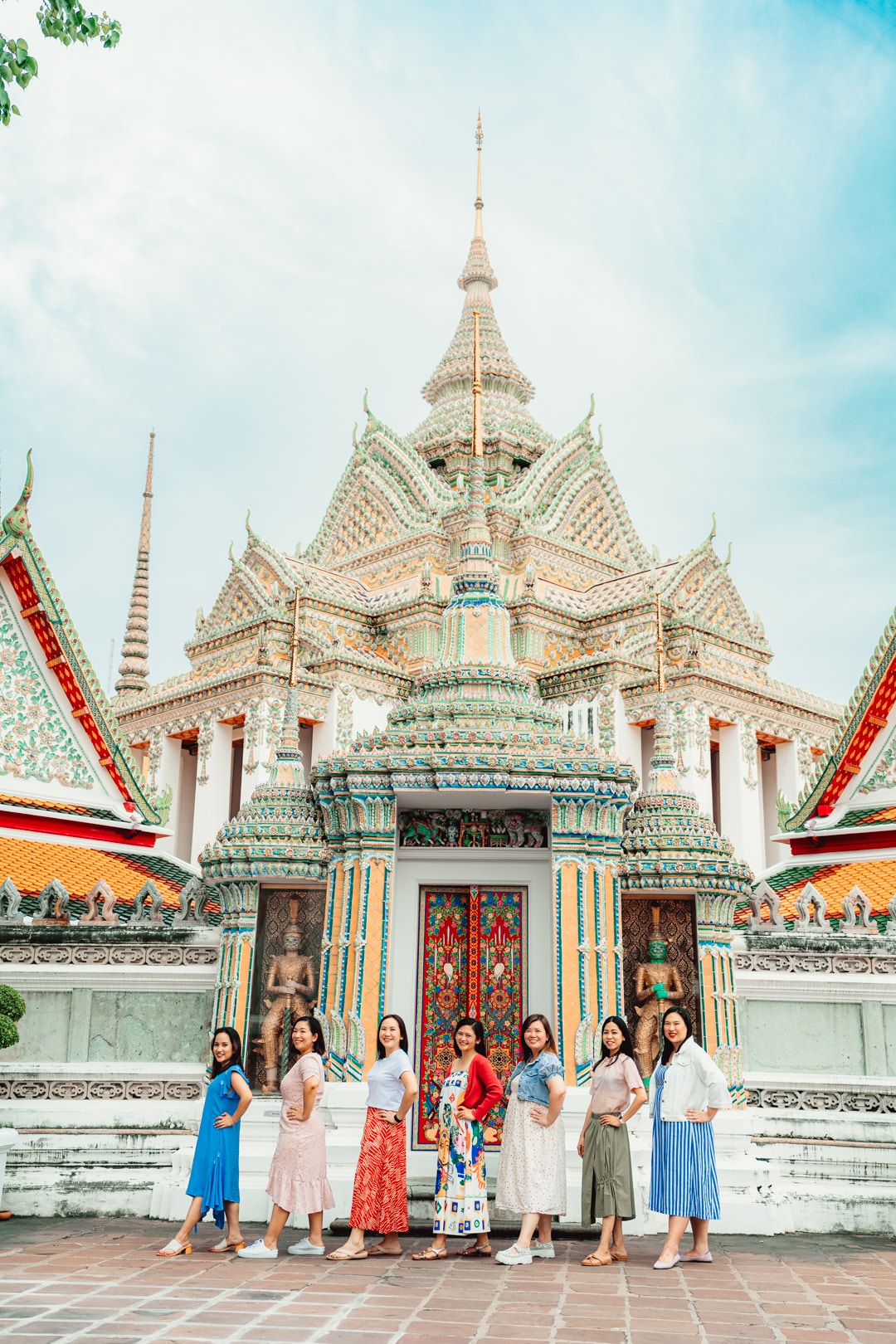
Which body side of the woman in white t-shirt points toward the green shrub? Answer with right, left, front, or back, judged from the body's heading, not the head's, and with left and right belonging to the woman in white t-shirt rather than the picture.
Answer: right

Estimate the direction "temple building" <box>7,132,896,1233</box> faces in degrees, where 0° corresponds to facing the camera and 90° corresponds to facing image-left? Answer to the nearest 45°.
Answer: approximately 0°

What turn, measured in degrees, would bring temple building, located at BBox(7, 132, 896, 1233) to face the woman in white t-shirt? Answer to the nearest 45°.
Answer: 0° — it already faces them

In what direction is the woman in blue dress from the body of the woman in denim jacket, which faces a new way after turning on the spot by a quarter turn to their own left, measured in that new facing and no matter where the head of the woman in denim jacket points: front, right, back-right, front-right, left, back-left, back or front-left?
back-right

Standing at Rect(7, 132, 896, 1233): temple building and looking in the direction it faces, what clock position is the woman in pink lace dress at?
The woman in pink lace dress is roughly at 1 o'clock from the temple building.

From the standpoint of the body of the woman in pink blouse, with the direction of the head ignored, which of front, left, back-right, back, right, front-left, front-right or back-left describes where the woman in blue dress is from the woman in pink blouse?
front-right

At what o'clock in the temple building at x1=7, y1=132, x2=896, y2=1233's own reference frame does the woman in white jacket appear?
The woman in white jacket is roughly at 11 o'clock from the temple building.

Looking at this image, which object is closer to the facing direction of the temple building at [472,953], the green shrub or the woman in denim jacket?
the woman in denim jacket

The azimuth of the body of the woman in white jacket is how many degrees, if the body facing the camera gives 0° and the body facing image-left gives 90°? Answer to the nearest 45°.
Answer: approximately 45°
